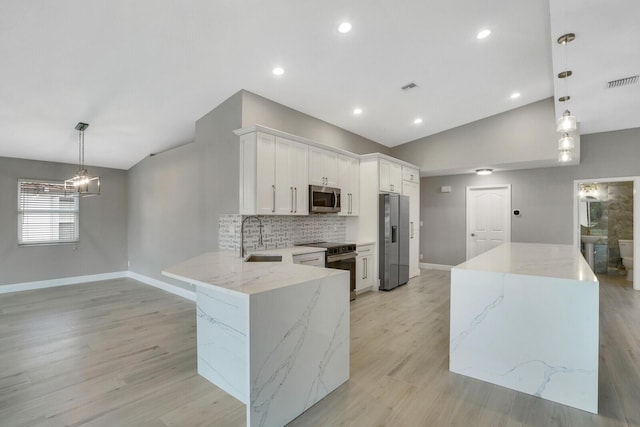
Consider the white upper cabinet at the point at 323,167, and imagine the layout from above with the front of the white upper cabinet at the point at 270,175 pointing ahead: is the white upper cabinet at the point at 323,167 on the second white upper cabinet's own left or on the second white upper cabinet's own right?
on the second white upper cabinet's own left

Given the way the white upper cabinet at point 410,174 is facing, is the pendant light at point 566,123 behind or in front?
in front

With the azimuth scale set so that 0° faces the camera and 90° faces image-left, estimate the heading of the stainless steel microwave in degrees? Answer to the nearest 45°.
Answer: approximately 315°

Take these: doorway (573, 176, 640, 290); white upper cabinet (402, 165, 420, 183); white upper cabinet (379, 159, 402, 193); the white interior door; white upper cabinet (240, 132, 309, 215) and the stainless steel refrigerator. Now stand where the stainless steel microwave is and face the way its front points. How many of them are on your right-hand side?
1

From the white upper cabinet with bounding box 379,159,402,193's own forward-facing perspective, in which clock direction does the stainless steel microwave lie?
The stainless steel microwave is roughly at 3 o'clock from the white upper cabinet.

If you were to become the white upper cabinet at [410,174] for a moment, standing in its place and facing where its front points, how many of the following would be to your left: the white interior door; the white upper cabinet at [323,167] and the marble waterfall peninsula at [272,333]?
1

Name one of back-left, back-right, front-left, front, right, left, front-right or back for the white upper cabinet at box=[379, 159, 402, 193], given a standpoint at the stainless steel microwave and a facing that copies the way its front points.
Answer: left

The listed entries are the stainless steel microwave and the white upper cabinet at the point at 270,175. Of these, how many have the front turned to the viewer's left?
0

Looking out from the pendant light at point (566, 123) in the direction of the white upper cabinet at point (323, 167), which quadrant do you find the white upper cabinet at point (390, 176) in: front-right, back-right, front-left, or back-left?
front-right

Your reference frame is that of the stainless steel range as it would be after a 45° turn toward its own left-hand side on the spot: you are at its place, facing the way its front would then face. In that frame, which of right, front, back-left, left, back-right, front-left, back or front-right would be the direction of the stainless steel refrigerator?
front-left

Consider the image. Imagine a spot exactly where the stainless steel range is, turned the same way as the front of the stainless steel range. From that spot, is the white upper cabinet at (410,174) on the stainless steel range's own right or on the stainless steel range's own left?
on the stainless steel range's own left

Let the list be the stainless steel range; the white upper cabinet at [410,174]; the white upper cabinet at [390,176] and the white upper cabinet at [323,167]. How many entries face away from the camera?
0

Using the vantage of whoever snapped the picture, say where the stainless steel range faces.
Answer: facing the viewer and to the right of the viewer

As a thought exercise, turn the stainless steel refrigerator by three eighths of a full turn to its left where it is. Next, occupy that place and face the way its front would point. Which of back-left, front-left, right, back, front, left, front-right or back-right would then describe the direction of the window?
left

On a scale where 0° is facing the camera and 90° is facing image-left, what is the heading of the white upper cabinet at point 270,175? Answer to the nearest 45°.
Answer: approximately 315°

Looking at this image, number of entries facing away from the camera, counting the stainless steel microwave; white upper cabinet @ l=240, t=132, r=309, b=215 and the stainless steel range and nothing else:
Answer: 0
